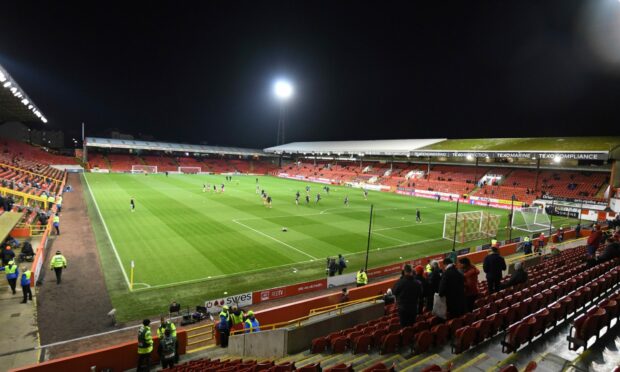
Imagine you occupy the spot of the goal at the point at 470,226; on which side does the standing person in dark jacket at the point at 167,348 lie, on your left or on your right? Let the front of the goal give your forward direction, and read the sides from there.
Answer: on your left

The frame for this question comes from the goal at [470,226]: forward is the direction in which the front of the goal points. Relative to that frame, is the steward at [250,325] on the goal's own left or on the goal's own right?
on the goal's own left

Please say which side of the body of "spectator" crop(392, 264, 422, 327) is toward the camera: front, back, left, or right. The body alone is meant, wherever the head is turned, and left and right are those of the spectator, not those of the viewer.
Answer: back

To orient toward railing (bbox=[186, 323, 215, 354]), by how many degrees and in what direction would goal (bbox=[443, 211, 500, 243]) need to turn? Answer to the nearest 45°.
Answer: approximately 135° to its left

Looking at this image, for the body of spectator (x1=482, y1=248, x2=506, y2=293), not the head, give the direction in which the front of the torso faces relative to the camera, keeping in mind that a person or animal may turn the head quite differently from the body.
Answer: away from the camera

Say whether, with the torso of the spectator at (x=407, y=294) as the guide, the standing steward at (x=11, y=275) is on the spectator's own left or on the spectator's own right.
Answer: on the spectator's own left

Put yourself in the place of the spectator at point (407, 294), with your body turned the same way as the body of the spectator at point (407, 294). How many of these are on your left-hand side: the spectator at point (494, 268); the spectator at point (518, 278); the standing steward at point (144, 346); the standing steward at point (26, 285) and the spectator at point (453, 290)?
2

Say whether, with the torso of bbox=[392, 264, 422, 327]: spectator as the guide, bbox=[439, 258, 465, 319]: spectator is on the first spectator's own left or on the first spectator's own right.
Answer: on the first spectator's own right

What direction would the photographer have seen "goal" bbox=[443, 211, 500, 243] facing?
facing away from the viewer and to the left of the viewer

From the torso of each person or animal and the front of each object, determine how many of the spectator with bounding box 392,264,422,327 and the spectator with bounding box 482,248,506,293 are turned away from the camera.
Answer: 2

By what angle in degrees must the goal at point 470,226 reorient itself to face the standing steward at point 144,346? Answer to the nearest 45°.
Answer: approximately 135° to its left
